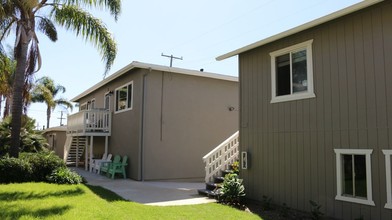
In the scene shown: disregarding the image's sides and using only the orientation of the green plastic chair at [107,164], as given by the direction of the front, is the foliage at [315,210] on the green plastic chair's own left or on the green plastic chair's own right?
on the green plastic chair's own left

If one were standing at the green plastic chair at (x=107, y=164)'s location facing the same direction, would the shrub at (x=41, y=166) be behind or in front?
in front

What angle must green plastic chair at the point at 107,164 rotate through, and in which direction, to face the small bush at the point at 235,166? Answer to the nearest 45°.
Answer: approximately 90° to its left

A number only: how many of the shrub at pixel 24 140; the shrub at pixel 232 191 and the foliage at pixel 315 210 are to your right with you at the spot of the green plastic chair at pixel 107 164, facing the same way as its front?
1

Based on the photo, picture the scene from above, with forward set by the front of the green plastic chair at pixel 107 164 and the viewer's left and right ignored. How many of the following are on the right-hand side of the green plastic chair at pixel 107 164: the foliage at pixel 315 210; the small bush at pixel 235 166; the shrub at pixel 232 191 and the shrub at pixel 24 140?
1

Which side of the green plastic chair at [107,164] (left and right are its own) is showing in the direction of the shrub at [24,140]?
right
